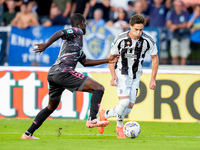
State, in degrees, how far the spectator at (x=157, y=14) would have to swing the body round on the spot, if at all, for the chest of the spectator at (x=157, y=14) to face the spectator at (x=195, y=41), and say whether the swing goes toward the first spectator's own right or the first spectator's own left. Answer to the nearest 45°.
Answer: approximately 45° to the first spectator's own left

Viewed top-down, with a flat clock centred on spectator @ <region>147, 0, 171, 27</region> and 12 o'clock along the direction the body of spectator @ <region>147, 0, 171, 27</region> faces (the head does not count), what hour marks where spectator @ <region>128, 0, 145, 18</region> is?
spectator @ <region>128, 0, 145, 18</region> is roughly at 3 o'clock from spectator @ <region>147, 0, 171, 27</region>.

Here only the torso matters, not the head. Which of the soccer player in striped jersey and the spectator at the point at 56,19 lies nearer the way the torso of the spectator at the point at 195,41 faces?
the soccer player in striped jersey

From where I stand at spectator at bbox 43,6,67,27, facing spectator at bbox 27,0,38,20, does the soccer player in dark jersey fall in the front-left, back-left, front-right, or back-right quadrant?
back-left

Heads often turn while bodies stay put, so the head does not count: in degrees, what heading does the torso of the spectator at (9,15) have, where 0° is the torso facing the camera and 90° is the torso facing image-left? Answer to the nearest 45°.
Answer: approximately 0°

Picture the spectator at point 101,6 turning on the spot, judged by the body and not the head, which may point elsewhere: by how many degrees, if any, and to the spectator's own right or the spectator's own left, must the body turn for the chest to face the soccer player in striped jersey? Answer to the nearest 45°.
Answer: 0° — they already face them
